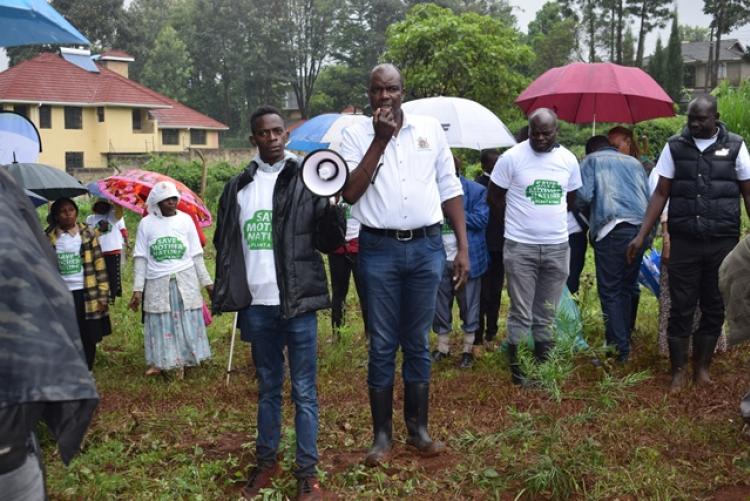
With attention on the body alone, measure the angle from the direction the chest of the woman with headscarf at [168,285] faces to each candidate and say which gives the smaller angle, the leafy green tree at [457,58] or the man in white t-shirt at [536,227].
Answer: the man in white t-shirt

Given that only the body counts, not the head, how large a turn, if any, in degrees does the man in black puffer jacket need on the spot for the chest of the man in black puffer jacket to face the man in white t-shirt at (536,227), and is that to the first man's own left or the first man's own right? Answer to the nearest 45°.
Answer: approximately 135° to the first man's own left

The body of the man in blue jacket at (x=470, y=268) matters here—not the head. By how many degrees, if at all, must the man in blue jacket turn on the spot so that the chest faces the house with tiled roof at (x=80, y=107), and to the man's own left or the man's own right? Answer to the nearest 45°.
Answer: approximately 90° to the man's own right

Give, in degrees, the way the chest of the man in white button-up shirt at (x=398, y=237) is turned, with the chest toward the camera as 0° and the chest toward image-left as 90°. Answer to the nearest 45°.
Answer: approximately 0°

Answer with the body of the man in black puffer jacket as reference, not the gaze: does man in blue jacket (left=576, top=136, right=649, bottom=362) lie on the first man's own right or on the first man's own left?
on the first man's own left

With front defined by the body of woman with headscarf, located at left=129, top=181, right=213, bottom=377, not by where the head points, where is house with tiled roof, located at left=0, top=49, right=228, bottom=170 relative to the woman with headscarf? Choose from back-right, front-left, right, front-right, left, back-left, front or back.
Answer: back

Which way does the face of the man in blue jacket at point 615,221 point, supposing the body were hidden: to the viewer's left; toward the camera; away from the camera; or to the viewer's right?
away from the camera

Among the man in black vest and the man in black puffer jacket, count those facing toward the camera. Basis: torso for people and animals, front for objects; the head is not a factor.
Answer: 2
